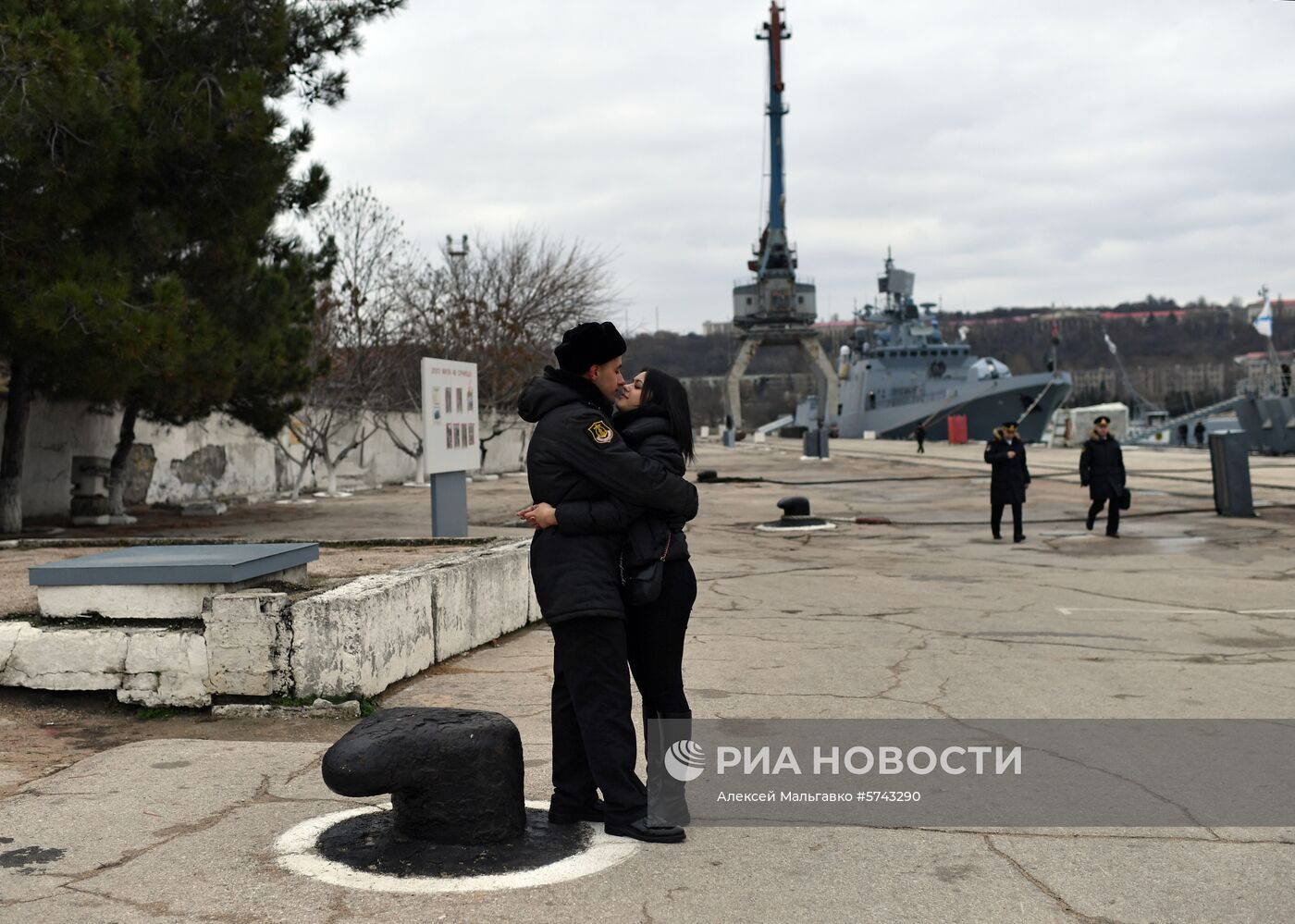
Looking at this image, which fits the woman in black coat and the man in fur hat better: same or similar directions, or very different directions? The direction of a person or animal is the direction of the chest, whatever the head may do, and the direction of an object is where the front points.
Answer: very different directions

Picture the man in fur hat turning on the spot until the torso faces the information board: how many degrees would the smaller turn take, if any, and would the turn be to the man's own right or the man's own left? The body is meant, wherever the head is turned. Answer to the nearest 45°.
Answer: approximately 90° to the man's own left

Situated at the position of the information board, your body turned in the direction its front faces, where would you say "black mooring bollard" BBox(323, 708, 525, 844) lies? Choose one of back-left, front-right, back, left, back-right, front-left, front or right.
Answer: front-right

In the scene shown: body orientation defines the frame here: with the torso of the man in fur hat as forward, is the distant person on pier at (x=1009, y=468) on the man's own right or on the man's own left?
on the man's own left

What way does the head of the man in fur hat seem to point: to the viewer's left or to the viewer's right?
to the viewer's right

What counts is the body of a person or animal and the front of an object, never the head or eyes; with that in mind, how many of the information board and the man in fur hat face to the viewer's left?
0

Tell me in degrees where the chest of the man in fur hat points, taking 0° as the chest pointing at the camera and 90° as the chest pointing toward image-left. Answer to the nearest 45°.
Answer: approximately 270°

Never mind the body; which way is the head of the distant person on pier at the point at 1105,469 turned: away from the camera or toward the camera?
toward the camera

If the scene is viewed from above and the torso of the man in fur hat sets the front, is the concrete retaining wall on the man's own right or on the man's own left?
on the man's own left

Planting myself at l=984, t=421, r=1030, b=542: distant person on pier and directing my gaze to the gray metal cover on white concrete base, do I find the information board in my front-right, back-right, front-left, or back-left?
front-right

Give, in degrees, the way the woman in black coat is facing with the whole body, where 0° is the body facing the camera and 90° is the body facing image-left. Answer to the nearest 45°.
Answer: approximately 90°

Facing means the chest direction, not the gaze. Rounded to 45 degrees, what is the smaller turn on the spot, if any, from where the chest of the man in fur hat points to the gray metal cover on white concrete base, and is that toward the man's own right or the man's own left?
approximately 135° to the man's own left
